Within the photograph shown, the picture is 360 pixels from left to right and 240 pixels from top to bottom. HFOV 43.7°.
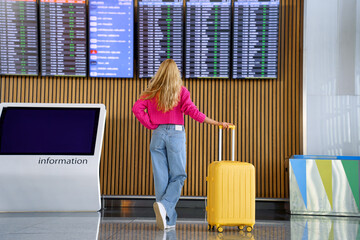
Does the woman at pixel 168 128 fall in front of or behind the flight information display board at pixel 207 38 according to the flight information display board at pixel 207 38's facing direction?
in front

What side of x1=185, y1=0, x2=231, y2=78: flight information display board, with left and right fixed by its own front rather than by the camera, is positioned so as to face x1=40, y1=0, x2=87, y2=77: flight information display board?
right

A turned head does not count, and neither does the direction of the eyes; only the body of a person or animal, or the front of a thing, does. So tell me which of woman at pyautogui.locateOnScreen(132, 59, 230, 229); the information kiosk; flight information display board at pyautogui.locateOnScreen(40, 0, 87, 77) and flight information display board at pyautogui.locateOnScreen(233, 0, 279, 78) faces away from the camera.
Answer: the woman

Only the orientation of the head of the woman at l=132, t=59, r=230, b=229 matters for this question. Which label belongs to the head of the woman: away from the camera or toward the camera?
away from the camera

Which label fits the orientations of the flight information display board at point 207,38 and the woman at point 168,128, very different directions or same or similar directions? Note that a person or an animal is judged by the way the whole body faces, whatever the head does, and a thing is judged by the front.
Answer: very different directions

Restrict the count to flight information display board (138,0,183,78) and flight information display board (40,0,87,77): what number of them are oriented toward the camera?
2

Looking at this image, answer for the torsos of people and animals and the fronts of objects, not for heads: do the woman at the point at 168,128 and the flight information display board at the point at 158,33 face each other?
yes

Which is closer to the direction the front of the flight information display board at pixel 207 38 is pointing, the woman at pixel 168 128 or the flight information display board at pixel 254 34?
the woman

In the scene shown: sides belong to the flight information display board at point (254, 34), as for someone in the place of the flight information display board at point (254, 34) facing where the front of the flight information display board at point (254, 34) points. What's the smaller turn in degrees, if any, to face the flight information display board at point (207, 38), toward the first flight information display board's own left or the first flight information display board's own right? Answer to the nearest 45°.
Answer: approximately 90° to the first flight information display board's own right

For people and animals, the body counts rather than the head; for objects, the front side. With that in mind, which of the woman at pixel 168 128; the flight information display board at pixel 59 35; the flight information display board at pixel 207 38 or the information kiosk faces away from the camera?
the woman

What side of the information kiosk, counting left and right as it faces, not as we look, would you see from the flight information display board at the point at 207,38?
left

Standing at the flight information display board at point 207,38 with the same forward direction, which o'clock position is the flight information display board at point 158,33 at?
the flight information display board at point 158,33 is roughly at 3 o'clock from the flight information display board at point 207,38.
